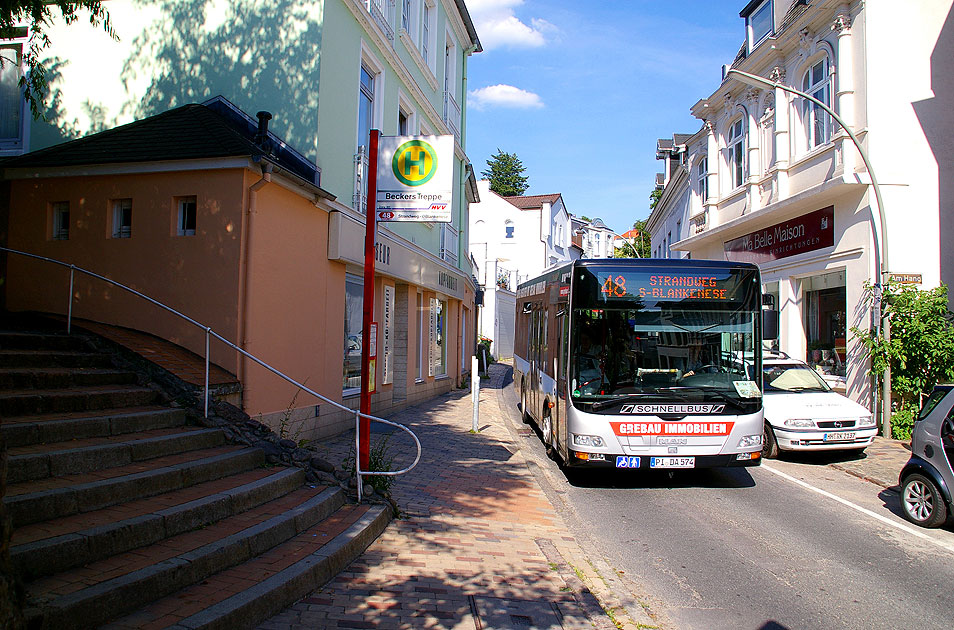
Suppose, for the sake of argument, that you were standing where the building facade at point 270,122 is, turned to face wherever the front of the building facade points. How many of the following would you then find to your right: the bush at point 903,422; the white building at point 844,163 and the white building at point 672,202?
0

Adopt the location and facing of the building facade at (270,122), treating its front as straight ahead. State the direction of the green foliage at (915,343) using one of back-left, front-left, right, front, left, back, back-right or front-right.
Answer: front-left

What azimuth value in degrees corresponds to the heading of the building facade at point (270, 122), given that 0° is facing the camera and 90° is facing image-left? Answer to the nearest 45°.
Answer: approximately 315°

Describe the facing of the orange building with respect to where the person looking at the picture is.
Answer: facing the viewer and to the right of the viewer

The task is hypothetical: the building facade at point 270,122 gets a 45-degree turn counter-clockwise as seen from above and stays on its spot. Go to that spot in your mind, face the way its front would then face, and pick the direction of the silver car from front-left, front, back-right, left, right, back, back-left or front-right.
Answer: front-right

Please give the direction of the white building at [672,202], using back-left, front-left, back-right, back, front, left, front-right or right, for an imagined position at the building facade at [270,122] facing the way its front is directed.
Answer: left

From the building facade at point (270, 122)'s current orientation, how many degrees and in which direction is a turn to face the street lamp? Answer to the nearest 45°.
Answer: approximately 45° to its left

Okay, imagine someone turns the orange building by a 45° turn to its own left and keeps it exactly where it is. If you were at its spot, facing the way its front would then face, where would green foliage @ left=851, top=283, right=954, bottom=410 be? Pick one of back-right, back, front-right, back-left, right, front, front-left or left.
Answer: front

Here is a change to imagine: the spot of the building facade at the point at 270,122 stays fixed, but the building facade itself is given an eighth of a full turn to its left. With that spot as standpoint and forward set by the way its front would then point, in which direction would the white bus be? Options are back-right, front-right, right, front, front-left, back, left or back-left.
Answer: front-right

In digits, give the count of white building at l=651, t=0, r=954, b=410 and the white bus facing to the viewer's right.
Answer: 0

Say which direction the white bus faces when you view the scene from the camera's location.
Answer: facing the viewer

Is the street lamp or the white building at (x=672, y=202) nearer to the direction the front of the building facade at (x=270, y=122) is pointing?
the street lamp

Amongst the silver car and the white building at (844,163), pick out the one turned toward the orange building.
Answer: the white building

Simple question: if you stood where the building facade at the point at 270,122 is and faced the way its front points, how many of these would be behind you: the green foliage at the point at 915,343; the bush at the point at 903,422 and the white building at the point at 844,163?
0
